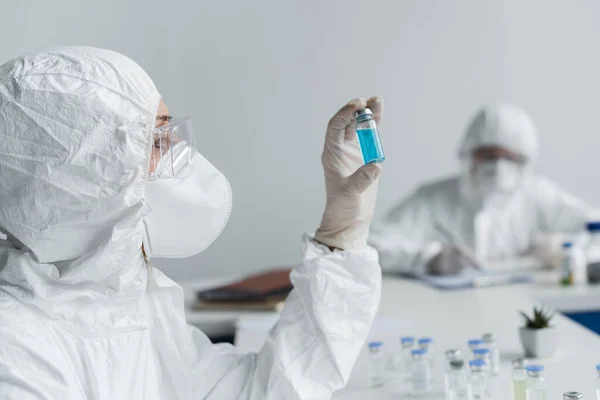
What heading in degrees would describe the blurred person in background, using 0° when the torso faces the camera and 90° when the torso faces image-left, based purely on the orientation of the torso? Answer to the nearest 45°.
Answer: approximately 0°

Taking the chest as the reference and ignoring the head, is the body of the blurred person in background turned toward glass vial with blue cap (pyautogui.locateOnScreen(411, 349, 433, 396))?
yes

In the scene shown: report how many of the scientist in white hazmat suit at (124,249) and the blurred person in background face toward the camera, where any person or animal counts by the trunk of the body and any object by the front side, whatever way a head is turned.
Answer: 1

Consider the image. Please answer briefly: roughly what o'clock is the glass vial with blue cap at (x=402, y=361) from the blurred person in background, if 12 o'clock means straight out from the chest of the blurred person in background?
The glass vial with blue cap is roughly at 12 o'clock from the blurred person in background.

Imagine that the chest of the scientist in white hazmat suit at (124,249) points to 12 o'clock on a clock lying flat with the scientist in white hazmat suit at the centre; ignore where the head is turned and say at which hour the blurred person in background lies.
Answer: The blurred person in background is roughly at 10 o'clock from the scientist in white hazmat suit.

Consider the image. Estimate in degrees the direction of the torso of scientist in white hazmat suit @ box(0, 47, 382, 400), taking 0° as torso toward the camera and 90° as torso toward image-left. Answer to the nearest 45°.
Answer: approximately 270°

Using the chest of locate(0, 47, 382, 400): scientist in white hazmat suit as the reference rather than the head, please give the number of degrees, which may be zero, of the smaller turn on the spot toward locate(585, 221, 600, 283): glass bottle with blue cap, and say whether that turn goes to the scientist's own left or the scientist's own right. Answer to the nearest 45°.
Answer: approximately 45° to the scientist's own left

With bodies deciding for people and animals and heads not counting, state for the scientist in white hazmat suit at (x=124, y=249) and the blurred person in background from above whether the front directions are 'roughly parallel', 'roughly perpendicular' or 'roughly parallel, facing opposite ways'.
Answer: roughly perpendicular

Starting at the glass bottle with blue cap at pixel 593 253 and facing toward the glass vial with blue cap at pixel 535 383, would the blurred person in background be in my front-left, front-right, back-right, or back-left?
back-right
